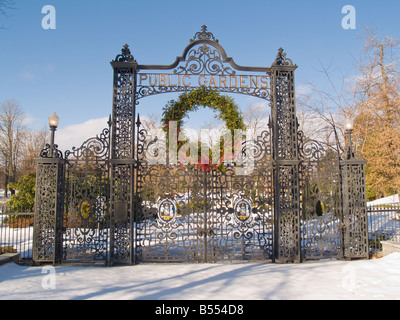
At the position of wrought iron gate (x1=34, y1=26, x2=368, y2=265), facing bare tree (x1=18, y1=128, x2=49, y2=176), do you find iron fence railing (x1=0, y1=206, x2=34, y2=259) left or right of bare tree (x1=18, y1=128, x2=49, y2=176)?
left

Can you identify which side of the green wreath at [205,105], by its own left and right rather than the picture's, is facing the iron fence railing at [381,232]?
left

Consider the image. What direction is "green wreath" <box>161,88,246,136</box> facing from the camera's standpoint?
toward the camera

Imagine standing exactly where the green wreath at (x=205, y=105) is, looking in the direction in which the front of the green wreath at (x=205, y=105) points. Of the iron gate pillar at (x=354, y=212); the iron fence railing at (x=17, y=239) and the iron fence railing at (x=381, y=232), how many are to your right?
1

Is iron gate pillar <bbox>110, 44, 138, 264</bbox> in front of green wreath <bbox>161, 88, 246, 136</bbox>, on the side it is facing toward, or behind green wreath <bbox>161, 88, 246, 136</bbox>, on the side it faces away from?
in front

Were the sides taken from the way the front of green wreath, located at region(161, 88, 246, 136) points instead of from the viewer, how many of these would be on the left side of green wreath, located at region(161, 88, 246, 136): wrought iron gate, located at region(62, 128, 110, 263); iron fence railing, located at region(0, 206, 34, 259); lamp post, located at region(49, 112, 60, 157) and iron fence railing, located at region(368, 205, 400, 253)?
1

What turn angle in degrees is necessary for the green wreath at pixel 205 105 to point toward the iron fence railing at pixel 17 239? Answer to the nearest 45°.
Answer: approximately 90° to its right

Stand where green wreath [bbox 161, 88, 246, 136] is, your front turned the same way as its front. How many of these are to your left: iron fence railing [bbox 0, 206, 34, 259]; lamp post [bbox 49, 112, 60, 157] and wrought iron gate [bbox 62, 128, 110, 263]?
0
